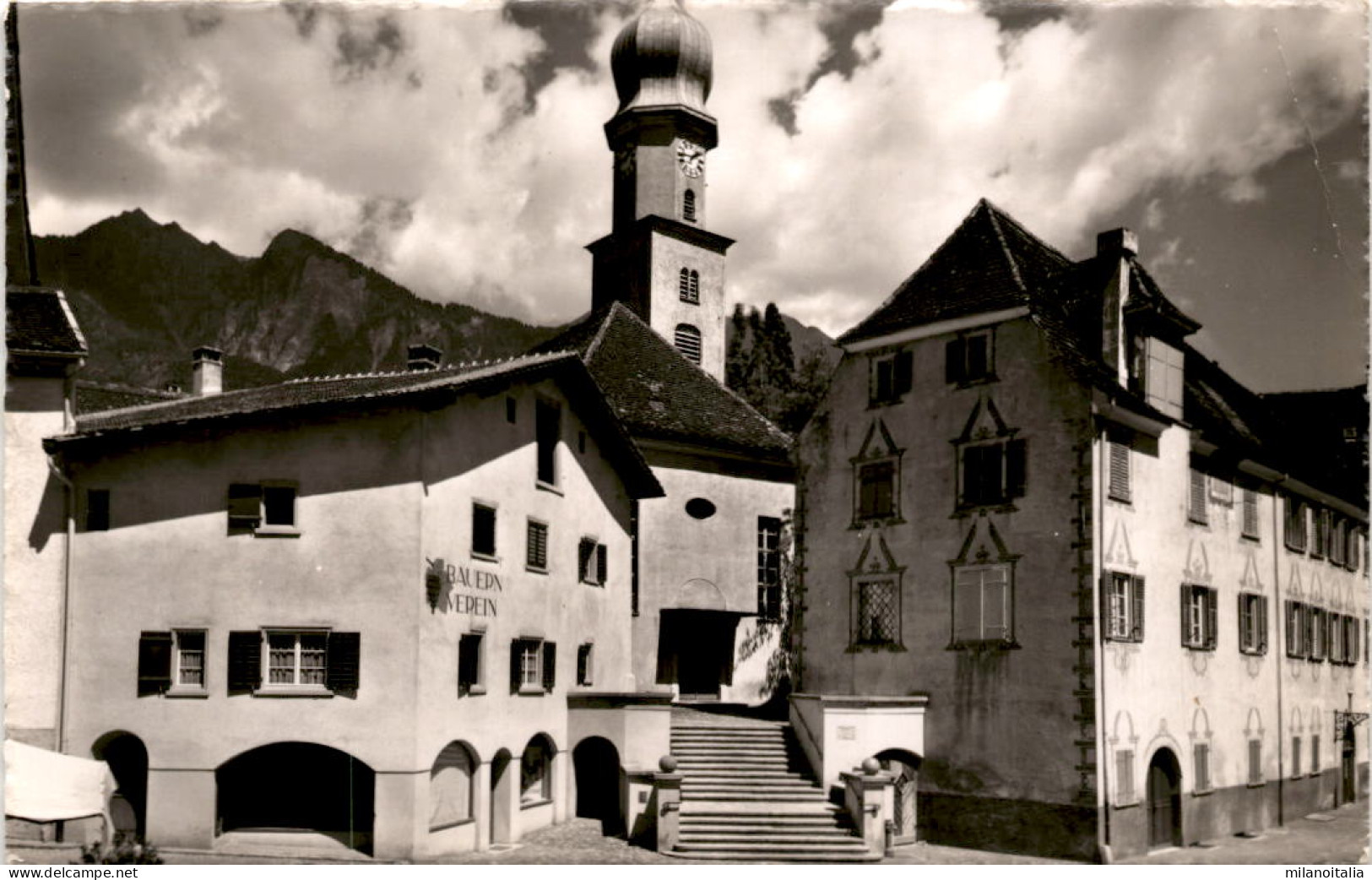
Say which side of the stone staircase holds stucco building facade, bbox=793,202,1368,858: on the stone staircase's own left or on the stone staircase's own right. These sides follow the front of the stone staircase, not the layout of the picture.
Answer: on the stone staircase's own left

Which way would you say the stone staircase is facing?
toward the camera

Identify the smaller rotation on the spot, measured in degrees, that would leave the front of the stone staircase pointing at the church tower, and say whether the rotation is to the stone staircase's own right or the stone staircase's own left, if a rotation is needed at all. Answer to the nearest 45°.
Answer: approximately 180°

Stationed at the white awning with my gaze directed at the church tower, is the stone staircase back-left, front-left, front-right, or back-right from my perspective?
front-right

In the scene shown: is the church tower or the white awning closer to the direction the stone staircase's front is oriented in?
the white awning

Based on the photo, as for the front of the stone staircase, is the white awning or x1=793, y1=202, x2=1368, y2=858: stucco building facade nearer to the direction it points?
the white awning
